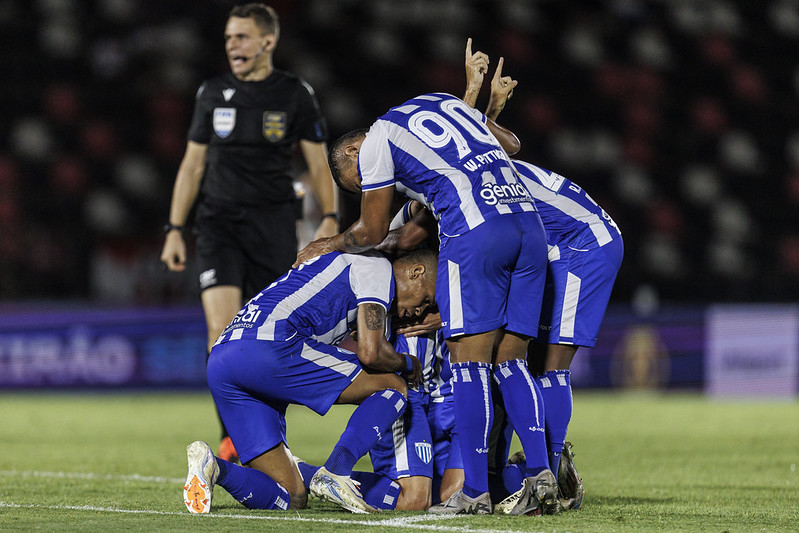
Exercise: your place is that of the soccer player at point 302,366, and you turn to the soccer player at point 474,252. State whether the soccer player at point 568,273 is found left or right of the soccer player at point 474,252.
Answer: left

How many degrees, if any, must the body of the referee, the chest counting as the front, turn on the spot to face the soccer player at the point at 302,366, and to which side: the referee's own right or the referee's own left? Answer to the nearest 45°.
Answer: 0° — they already face them

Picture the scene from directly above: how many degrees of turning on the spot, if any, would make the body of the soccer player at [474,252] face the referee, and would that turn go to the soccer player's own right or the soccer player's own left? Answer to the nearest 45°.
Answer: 0° — they already face them

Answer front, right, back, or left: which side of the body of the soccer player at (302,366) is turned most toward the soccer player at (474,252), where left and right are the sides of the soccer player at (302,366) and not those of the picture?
front

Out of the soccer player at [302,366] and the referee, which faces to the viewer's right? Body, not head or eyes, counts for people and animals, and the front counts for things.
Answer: the soccer player

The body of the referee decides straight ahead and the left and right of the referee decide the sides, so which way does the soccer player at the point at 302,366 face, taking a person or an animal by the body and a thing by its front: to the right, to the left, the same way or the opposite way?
to the left

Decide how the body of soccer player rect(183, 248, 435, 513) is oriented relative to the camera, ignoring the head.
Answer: to the viewer's right

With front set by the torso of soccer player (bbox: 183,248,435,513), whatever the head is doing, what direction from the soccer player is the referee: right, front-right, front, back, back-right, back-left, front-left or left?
left

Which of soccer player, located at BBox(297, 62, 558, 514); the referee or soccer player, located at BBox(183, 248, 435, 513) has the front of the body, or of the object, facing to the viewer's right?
soccer player, located at BBox(183, 248, 435, 513)

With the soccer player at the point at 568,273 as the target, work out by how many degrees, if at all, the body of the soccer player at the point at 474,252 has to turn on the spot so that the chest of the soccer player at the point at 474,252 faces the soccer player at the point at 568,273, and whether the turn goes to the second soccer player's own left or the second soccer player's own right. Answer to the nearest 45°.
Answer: approximately 90° to the second soccer player's own right

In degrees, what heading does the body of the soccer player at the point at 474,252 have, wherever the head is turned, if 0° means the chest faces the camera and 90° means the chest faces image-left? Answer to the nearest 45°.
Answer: approximately 135°

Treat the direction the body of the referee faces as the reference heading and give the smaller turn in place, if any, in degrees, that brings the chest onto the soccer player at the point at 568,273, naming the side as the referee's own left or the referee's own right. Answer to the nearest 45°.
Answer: approximately 45° to the referee's own left
